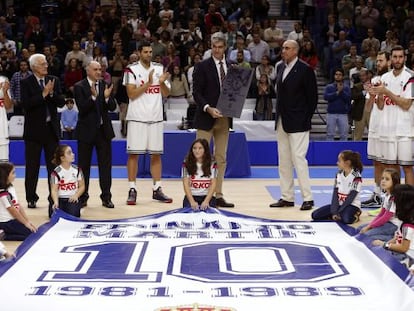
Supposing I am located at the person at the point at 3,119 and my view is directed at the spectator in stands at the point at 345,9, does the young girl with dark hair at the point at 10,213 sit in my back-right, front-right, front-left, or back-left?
back-right

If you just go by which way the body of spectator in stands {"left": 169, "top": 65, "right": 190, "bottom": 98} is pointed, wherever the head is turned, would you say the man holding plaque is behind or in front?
in front

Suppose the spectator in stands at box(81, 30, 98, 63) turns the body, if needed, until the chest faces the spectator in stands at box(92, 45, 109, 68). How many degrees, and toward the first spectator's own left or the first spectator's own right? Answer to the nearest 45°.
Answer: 0° — they already face them

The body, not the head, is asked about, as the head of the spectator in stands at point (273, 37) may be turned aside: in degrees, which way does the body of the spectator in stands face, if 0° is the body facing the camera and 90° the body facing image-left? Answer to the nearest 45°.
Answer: approximately 0°

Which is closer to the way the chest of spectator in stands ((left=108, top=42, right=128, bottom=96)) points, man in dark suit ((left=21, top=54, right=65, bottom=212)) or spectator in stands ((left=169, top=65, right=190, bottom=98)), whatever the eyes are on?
the man in dark suit

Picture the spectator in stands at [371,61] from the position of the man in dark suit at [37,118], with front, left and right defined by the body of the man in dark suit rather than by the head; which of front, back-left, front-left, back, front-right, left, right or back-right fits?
left

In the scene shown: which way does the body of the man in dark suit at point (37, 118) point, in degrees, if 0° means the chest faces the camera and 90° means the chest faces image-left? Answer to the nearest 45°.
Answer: approximately 315°

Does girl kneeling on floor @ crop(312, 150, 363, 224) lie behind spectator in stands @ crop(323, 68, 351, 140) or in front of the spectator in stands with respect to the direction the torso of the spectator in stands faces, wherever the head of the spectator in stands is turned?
in front

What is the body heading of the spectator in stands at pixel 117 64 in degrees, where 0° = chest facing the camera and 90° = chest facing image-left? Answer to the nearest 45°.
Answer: approximately 0°

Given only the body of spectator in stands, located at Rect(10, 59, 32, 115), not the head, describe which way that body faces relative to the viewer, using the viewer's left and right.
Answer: facing the viewer and to the right of the viewer

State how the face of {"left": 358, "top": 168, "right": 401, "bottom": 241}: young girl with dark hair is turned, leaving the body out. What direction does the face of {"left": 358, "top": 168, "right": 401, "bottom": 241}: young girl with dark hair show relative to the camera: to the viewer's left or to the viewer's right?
to the viewer's left
